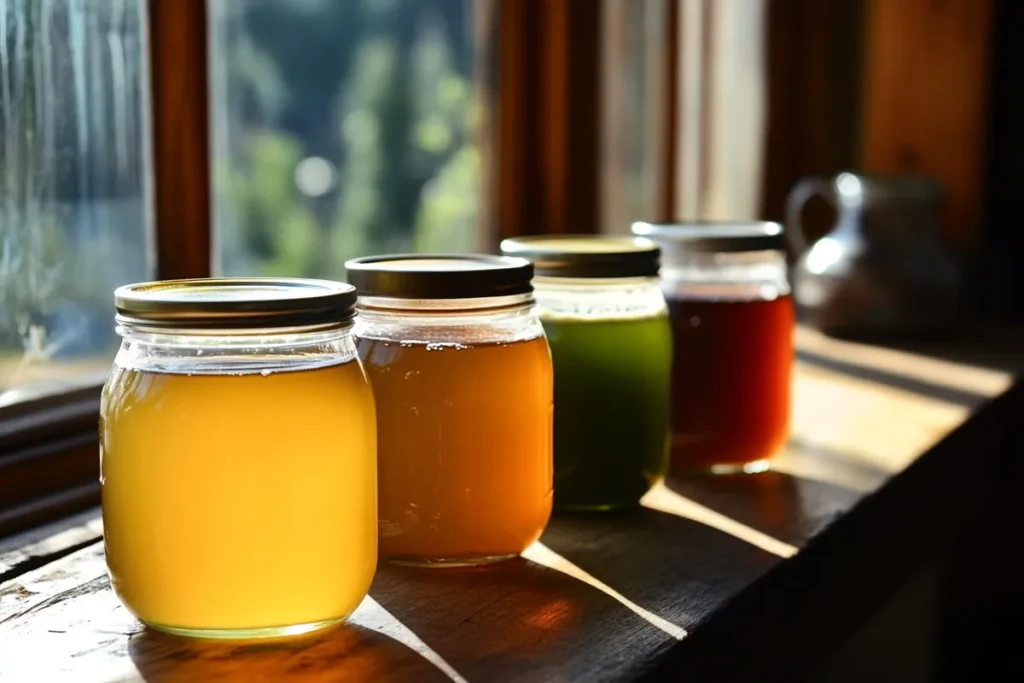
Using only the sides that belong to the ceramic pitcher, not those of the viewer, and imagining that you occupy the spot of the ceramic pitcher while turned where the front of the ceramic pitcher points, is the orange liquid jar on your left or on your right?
on your right

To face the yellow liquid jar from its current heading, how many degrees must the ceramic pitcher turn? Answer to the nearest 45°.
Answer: approximately 90° to its right

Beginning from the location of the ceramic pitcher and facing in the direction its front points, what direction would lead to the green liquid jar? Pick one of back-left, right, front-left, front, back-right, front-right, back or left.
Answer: right

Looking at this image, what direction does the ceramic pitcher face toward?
to the viewer's right
